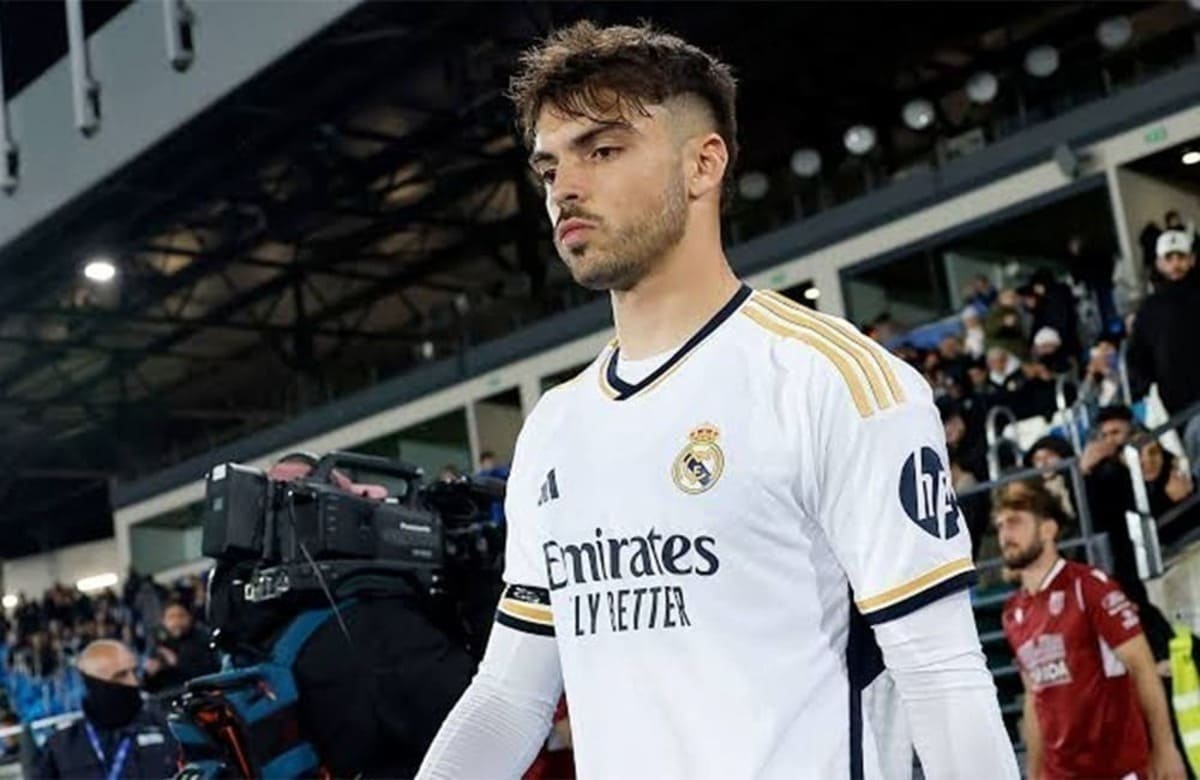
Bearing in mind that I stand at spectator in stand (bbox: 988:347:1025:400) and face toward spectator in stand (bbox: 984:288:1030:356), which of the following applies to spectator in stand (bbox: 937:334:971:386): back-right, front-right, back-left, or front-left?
front-left

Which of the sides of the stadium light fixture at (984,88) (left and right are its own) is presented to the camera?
front

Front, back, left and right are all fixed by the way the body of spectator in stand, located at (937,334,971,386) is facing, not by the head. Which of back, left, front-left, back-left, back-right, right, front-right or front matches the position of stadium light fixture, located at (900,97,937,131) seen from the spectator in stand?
back-right

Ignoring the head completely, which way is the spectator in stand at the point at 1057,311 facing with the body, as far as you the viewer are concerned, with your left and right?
facing the viewer and to the left of the viewer

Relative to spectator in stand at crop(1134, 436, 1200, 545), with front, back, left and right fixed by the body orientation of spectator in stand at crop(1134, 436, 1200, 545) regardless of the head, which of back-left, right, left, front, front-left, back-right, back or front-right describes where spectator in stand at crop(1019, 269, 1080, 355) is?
back-right

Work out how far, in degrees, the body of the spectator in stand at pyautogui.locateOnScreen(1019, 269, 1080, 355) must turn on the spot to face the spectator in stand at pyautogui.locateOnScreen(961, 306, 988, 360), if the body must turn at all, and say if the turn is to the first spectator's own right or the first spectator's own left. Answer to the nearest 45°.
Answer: approximately 90° to the first spectator's own right

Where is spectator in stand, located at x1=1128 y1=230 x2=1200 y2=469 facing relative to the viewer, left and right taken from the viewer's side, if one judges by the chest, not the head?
facing the viewer

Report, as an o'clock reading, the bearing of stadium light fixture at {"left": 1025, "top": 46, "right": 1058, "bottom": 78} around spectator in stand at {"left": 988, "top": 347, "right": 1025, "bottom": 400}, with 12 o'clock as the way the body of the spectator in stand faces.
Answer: The stadium light fixture is roughly at 5 o'clock from the spectator in stand.
